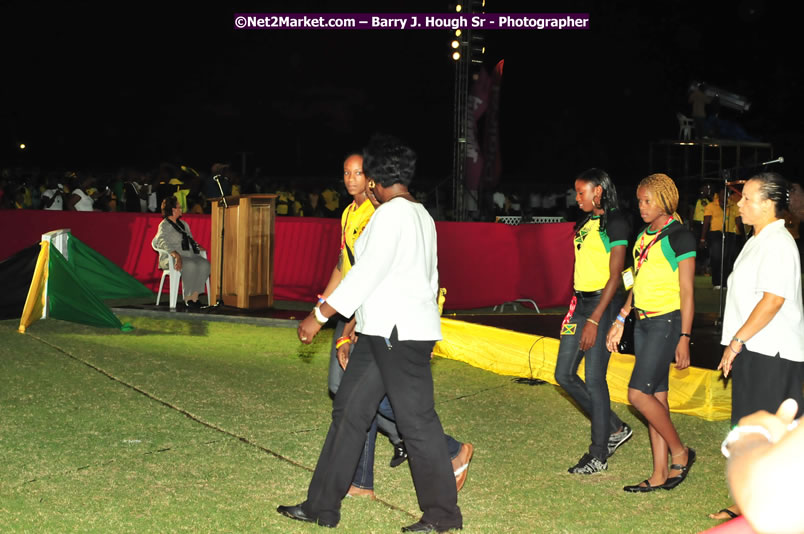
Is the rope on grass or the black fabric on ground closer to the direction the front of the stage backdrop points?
the rope on grass

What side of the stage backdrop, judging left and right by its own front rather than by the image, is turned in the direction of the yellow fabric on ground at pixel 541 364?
front

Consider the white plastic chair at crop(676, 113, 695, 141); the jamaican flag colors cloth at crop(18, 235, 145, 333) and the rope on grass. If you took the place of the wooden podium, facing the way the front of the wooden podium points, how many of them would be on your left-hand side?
1

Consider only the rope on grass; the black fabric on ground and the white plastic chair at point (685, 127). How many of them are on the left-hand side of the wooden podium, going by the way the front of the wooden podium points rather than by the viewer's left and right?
1

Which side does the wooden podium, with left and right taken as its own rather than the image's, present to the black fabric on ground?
right

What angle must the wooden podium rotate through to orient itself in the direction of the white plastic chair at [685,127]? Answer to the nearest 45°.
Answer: approximately 90° to its left

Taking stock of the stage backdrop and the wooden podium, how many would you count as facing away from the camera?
0

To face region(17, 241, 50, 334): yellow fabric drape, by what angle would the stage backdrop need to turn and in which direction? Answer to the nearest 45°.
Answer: approximately 90° to its right

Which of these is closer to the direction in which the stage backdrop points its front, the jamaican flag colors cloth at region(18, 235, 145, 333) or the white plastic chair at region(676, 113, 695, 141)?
the jamaican flag colors cloth

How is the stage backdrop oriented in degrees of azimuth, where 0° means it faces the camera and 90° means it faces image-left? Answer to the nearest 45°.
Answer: approximately 0°

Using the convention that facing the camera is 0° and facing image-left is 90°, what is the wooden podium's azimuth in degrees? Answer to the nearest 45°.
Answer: approximately 315°

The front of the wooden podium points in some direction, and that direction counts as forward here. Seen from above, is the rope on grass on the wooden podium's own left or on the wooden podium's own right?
on the wooden podium's own right

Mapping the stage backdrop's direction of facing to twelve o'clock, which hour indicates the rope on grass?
The rope on grass is roughly at 1 o'clock from the stage backdrop.

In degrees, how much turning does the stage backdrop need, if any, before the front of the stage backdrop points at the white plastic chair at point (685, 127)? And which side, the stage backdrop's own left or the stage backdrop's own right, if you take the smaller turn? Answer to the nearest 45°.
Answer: approximately 135° to the stage backdrop's own left
